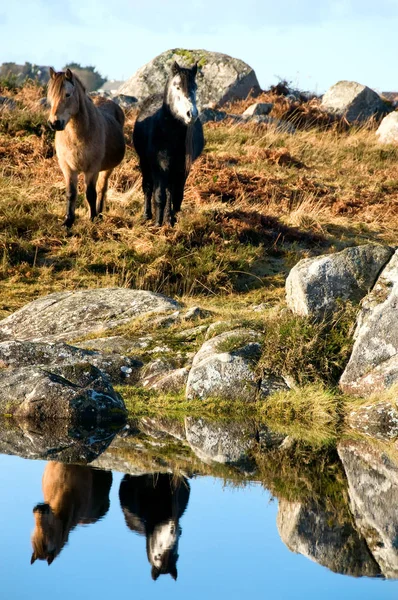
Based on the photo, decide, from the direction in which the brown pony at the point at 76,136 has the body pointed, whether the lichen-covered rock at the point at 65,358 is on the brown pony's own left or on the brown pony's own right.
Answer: on the brown pony's own left

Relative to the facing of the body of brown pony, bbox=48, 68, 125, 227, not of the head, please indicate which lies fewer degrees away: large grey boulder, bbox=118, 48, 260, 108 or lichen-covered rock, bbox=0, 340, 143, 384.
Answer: the lichen-covered rock

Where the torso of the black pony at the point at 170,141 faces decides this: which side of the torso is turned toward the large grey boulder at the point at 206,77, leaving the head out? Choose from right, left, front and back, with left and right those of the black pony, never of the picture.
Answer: back

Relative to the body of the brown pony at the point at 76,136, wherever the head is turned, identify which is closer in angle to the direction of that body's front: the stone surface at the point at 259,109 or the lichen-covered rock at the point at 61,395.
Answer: the lichen-covered rock

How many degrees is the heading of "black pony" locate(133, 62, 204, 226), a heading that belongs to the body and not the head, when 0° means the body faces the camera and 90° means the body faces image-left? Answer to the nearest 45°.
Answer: approximately 0°

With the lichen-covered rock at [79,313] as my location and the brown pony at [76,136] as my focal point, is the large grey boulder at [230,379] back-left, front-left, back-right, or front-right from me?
back-right

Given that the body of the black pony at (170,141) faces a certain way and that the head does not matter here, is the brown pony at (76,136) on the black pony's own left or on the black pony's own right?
on the black pony's own right

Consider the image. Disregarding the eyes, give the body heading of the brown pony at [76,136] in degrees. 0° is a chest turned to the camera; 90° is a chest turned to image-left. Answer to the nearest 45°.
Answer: approximately 45°

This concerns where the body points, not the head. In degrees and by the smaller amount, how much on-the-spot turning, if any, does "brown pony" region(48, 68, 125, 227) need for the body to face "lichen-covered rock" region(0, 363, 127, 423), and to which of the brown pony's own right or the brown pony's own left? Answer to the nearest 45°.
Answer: approximately 45° to the brown pony's own left
